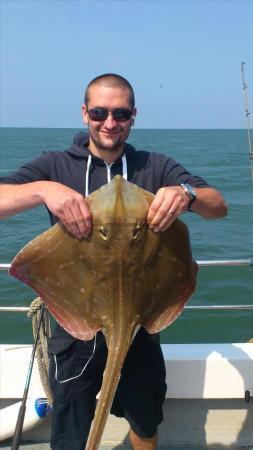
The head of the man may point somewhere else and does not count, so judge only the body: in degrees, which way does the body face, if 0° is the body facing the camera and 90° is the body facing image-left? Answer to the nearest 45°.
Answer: approximately 0°
